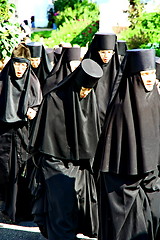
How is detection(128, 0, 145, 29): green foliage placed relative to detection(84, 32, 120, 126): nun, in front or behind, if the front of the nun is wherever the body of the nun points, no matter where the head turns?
behind

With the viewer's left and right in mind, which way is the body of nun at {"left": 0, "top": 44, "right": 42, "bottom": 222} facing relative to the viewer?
facing the viewer

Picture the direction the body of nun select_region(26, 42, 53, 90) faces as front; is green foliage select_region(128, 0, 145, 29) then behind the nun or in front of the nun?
behind

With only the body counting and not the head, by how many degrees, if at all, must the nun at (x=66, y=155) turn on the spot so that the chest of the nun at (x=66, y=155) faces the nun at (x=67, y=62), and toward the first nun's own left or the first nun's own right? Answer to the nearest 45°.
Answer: approximately 135° to the first nun's own left

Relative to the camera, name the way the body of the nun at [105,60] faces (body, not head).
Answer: toward the camera

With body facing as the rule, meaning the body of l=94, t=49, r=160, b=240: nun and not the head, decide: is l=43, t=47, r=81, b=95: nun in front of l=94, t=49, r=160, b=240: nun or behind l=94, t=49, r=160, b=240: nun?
behind

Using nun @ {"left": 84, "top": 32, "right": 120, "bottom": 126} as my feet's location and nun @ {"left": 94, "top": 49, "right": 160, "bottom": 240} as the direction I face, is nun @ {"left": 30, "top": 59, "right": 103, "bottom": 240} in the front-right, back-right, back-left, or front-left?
front-right

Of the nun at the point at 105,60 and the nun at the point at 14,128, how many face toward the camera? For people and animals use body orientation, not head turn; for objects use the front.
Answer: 2

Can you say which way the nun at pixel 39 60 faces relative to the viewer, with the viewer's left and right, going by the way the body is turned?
facing the viewer and to the left of the viewer

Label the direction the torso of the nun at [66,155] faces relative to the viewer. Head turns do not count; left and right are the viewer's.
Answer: facing the viewer and to the right of the viewer
